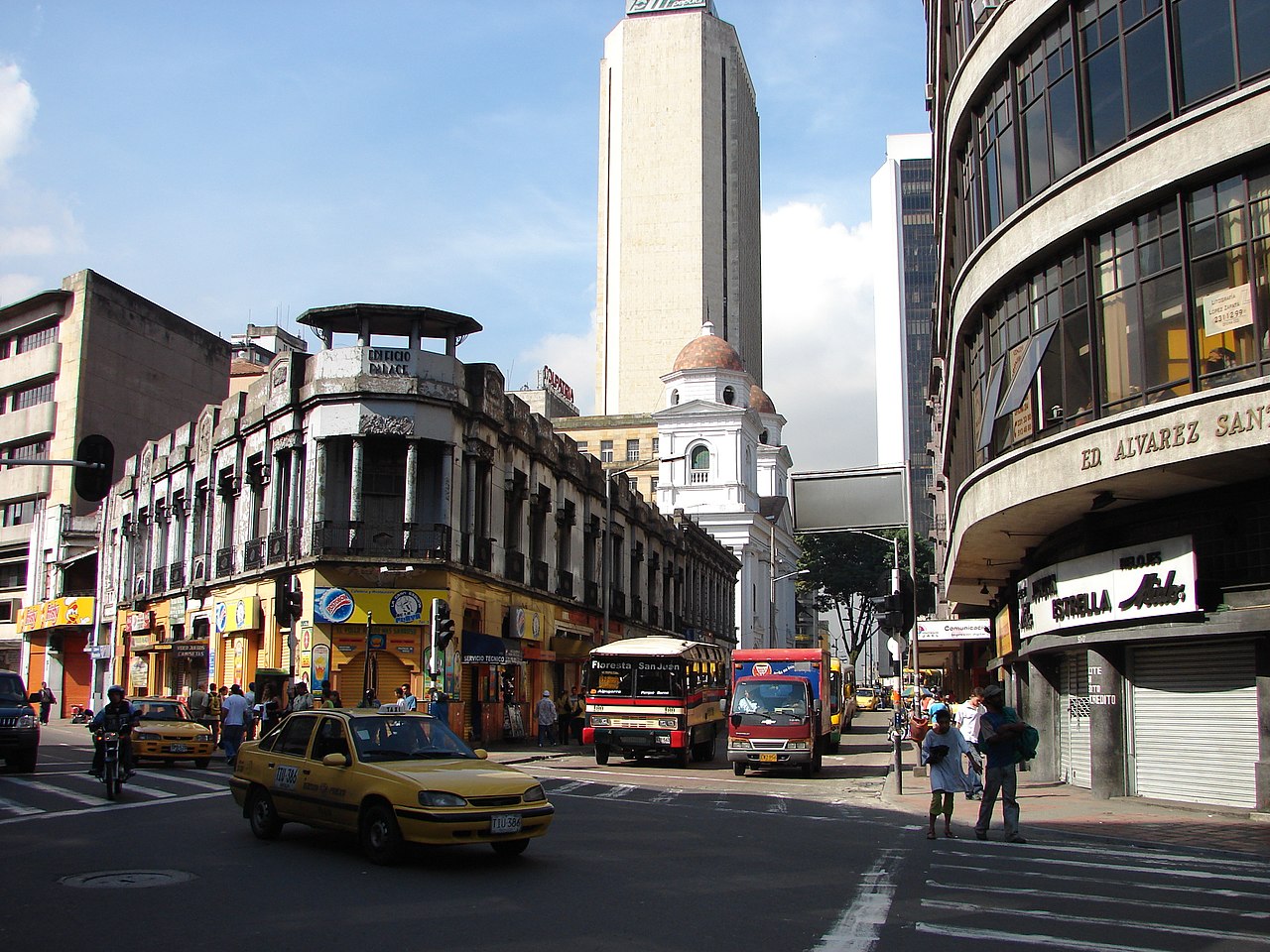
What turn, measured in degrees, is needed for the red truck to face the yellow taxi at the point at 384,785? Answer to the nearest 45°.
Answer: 0° — it already faces it

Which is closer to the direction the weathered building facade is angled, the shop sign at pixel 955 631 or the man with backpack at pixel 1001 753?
the man with backpack

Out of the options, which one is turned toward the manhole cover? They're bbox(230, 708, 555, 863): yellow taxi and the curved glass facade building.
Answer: the curved glass facade building

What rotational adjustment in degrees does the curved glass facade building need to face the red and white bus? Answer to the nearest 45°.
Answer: approximately 90° to its right

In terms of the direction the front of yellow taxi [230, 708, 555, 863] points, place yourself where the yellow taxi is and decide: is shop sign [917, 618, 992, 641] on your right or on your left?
on your left

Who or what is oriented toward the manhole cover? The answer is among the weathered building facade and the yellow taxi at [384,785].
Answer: the weathered building facade
